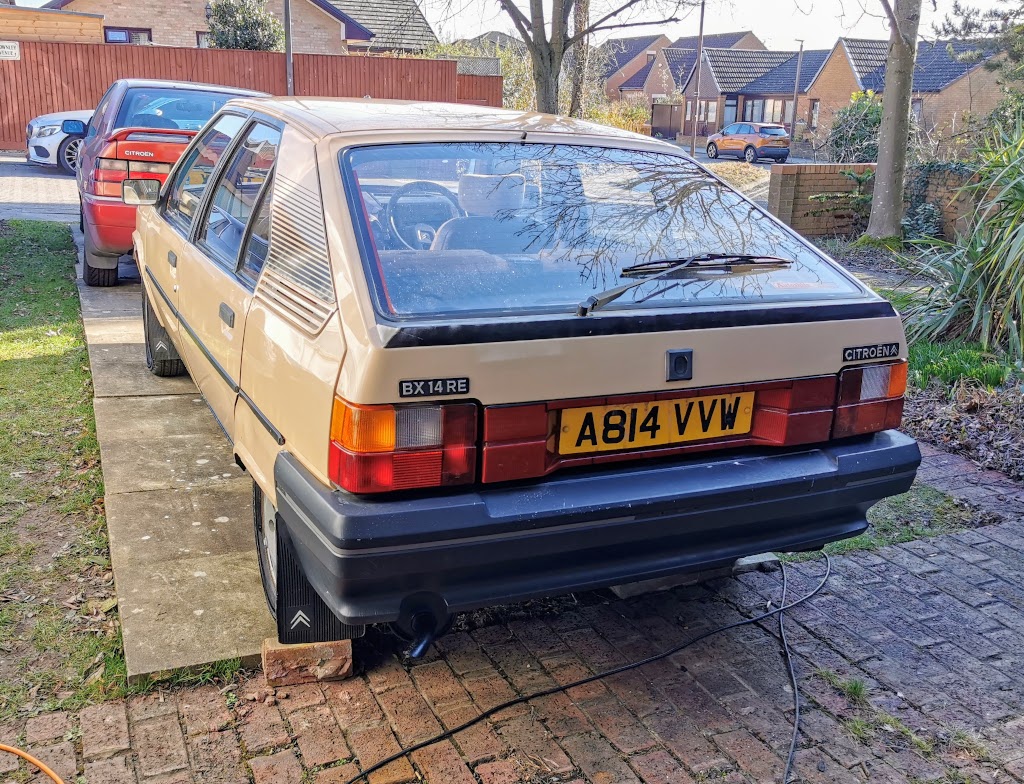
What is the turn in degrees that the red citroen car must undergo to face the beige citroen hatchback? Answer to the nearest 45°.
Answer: approximately 180°

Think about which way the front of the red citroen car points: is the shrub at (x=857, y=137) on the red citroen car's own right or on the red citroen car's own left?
on the red citroen car's own right

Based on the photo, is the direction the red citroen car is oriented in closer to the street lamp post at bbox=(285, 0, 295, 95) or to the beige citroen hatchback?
the street lamp post

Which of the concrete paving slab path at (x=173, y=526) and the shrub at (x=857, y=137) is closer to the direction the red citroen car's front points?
the shrub

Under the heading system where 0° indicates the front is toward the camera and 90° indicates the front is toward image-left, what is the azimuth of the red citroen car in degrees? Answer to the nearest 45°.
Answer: approximately 180°

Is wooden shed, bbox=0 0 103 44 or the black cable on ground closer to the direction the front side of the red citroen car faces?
the wooden shed

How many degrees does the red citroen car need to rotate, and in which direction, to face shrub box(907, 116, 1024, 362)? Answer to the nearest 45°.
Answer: approximately 135° to its right

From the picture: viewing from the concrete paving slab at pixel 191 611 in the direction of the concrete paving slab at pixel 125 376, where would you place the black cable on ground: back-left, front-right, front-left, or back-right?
back-right

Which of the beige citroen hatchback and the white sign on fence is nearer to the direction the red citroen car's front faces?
the white sign on fence
